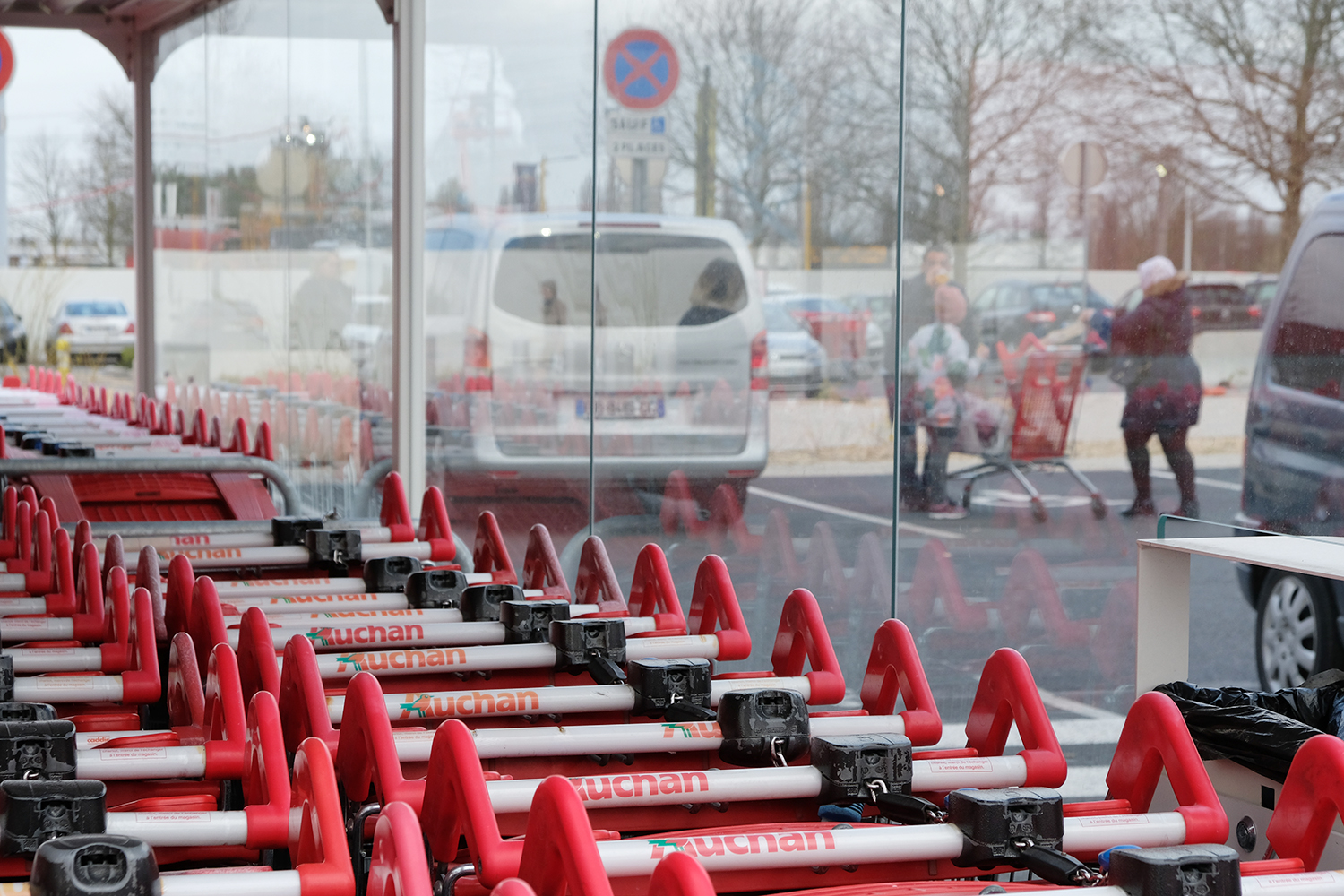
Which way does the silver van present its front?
away from the camera

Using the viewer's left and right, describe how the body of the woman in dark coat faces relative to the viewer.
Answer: facing away from the viewer and to the left of the viewer

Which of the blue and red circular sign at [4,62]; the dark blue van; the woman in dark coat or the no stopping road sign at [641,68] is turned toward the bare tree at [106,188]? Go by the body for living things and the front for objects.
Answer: the woman in dark coat

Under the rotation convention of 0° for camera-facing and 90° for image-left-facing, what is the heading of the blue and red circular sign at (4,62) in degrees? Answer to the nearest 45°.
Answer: approximately 0°

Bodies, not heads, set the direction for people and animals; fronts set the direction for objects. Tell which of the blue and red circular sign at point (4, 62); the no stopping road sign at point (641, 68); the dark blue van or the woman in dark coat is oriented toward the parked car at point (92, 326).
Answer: the woman in dark coat
